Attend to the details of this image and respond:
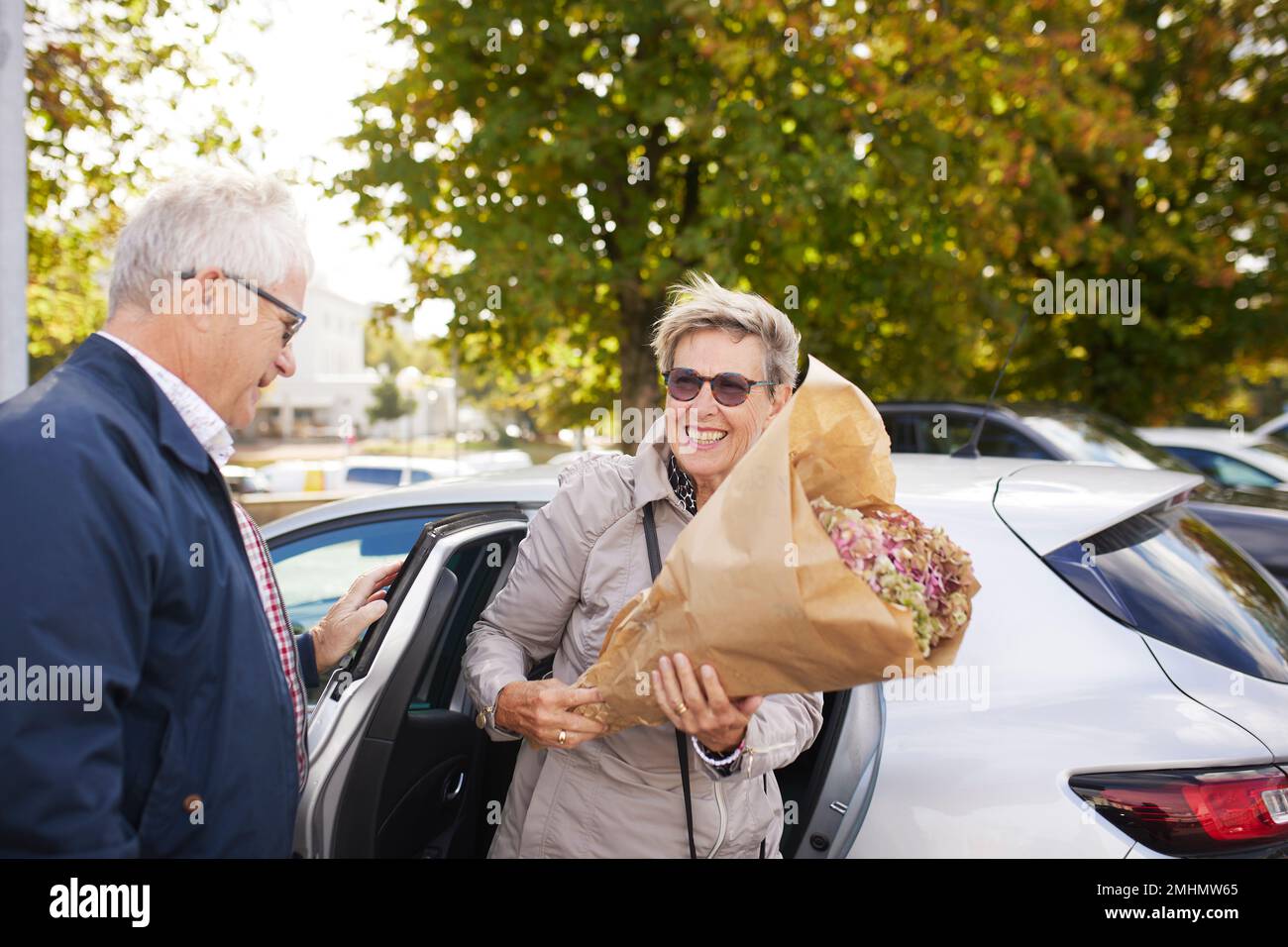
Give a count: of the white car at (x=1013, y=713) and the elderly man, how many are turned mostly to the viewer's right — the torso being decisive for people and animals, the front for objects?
1

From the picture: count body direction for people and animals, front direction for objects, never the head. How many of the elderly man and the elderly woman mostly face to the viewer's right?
1

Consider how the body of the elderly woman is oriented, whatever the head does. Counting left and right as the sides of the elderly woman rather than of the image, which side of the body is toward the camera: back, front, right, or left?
front

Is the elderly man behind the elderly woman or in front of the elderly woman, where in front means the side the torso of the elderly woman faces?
in front

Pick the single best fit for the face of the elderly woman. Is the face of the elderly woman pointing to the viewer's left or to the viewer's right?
to the viewer's left

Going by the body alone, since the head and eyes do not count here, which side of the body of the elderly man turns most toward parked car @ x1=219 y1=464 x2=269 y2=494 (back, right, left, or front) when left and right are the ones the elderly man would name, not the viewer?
left

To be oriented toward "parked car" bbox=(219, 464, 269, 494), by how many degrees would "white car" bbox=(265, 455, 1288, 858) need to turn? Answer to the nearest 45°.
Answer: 0° — it already faces it

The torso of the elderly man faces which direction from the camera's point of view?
to the viewer's right

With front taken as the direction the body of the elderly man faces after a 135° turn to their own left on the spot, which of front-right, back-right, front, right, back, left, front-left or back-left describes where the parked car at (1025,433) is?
right

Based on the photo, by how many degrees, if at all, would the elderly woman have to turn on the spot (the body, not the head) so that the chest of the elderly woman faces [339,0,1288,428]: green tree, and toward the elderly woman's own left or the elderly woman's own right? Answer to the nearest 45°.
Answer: approximately 180°

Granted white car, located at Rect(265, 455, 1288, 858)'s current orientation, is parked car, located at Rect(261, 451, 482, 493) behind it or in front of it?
in front

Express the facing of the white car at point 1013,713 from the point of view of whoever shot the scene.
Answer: facing away from the viewer and to the left of the viewer

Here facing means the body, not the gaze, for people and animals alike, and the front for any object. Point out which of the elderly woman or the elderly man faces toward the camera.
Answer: the elderly woman
